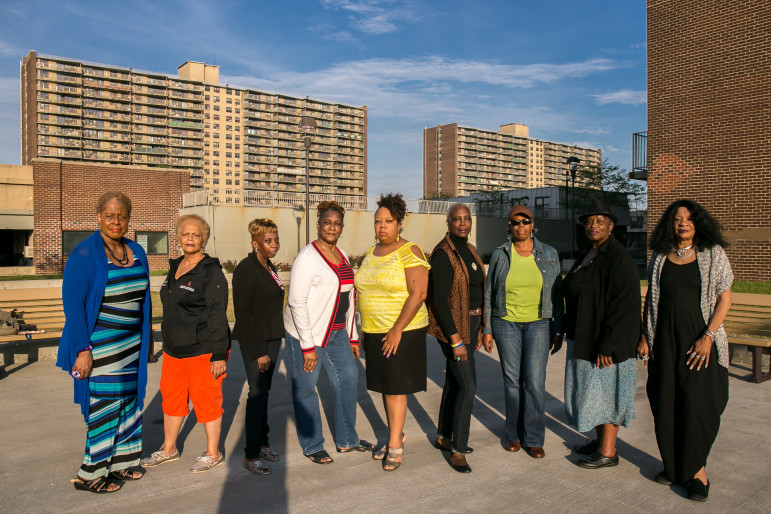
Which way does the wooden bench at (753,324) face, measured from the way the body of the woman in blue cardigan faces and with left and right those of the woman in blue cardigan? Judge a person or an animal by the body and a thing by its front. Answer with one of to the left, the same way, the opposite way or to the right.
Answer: to the right

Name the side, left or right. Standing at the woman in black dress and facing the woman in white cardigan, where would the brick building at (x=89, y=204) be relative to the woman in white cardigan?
right

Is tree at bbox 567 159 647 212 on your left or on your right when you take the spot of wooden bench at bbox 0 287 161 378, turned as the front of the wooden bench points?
on your left

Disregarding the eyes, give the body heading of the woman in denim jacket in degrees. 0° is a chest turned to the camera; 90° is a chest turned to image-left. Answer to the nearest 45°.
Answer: approximately 0°

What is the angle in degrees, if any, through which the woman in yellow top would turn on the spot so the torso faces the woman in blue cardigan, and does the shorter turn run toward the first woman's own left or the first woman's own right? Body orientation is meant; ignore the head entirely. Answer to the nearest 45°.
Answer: approximately 45° to the first woman's own right

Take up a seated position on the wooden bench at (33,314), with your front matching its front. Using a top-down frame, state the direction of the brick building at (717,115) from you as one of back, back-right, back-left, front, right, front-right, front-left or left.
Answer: left

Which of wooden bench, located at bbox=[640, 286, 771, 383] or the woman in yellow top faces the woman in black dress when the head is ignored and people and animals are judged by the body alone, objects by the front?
the wooden bench

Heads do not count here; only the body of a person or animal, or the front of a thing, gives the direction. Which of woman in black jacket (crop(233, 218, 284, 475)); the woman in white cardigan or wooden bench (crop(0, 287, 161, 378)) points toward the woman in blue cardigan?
the wooden bench

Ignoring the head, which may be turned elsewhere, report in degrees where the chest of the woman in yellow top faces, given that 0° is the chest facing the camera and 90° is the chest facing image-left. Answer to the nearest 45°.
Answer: approximately 45°

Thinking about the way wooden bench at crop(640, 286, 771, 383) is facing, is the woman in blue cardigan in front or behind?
in front

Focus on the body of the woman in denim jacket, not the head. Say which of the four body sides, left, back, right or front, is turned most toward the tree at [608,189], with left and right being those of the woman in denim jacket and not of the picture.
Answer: back
